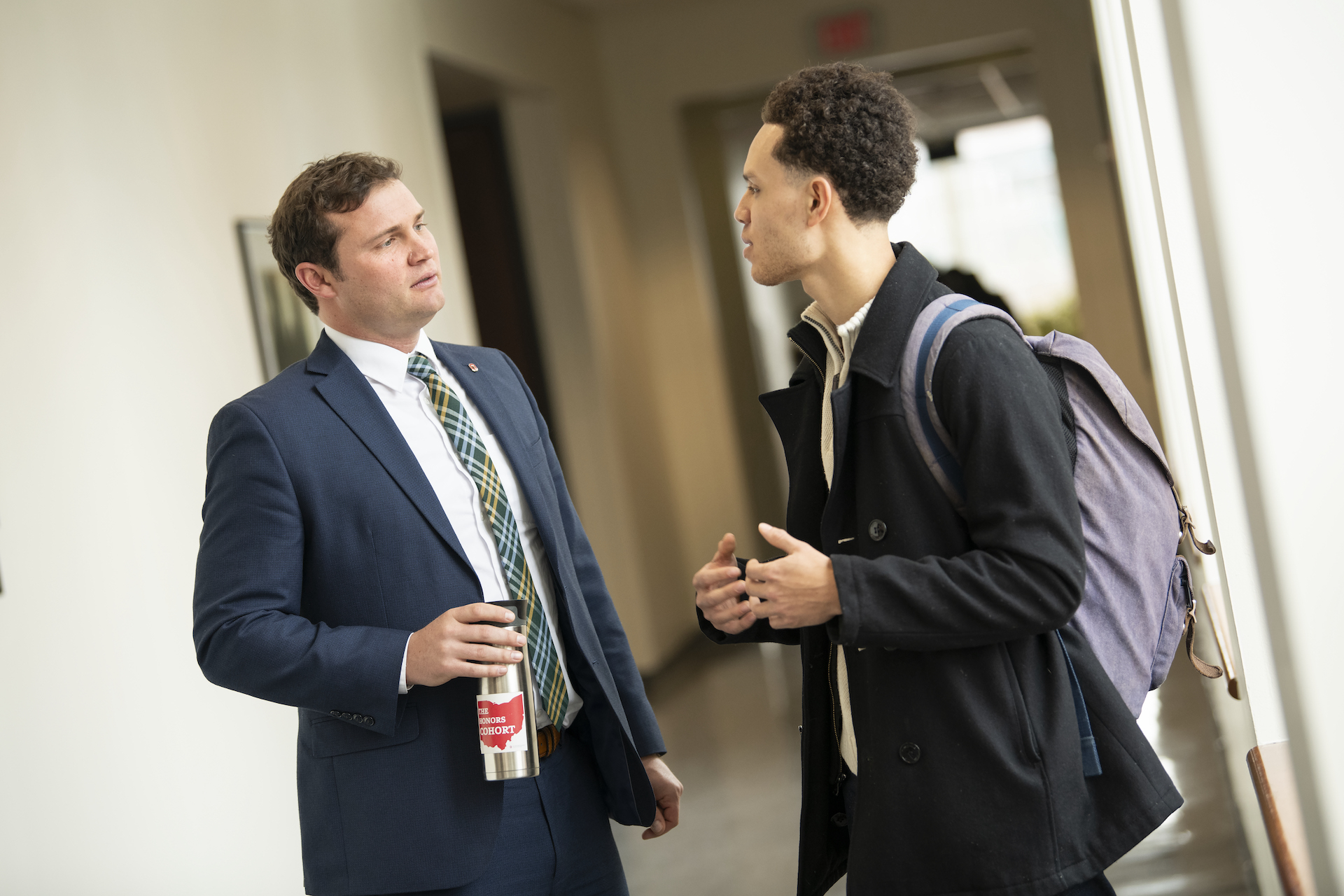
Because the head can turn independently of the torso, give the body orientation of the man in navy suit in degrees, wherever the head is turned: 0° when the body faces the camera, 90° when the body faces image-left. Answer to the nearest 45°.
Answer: approximately 315°

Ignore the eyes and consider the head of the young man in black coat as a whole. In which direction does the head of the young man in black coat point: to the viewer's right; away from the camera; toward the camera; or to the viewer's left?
to the viewer's left

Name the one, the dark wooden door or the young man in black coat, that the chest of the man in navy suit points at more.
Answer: the young man in black coat

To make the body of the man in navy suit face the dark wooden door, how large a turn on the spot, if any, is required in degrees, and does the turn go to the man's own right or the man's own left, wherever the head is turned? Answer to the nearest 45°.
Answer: approximately 135° to the man's own left

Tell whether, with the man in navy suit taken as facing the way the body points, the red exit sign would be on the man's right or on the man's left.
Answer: on the man's left

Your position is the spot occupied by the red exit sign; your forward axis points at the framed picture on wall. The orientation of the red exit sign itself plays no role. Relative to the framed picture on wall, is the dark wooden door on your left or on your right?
right

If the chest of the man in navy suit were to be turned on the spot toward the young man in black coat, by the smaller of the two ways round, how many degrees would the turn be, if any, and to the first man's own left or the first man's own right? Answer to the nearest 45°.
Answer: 0° — they already face them
